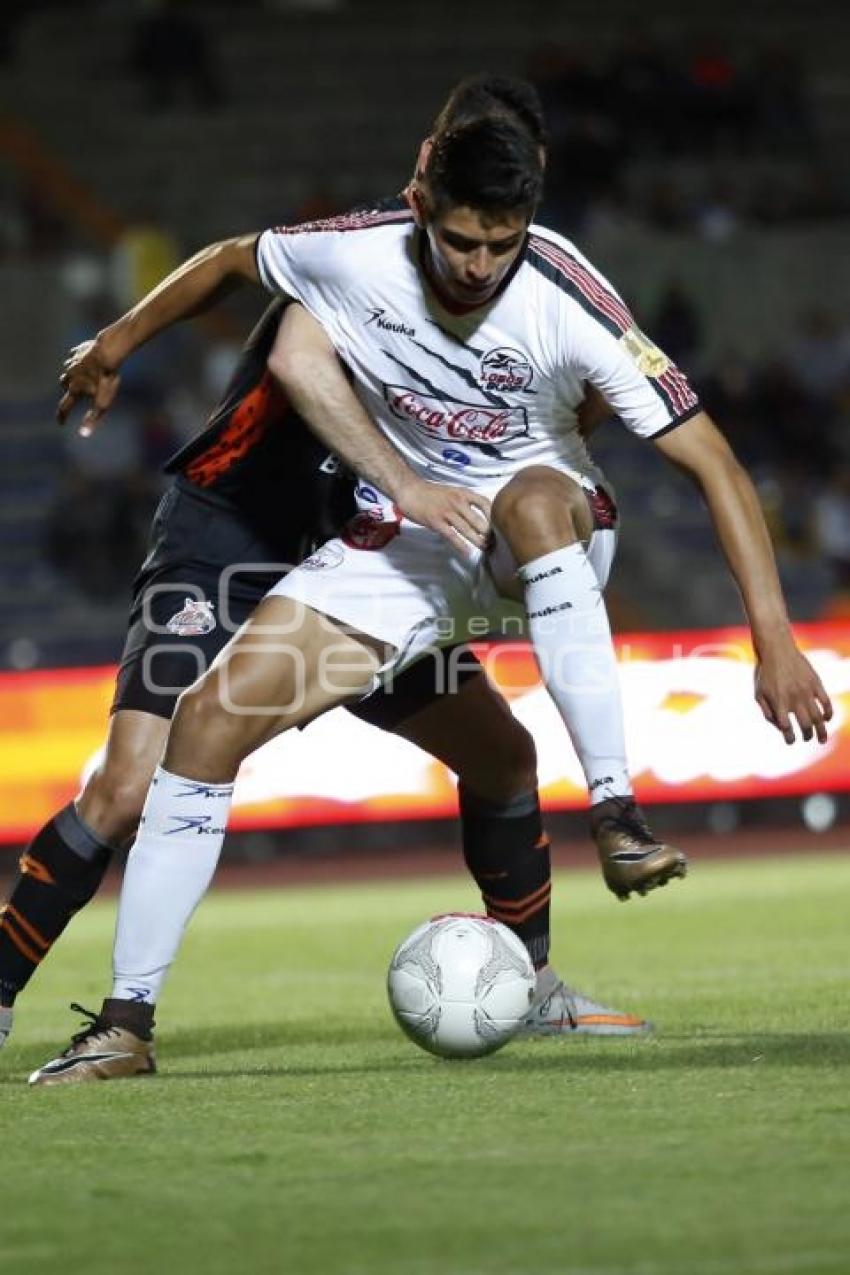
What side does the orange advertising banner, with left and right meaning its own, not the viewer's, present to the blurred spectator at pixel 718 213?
back

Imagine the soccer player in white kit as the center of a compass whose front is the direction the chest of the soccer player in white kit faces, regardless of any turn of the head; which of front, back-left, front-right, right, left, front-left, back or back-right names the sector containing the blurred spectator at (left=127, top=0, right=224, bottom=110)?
back

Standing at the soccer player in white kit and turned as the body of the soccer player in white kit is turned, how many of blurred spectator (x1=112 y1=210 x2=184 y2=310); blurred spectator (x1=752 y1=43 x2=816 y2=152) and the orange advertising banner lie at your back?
3

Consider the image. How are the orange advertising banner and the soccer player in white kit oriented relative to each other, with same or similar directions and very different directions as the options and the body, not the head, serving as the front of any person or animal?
same or similar directions

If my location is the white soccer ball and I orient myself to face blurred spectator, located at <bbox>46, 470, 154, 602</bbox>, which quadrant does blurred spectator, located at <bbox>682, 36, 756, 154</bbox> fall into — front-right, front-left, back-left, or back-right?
front-right

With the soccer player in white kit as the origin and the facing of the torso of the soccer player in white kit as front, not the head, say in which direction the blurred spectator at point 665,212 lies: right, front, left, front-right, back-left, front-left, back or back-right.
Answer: back

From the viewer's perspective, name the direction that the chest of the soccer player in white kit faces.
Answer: toward the camera

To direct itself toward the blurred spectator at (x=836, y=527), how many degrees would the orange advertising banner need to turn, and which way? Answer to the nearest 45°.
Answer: approximately 135° to its left

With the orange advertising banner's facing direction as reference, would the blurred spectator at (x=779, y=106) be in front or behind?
behind

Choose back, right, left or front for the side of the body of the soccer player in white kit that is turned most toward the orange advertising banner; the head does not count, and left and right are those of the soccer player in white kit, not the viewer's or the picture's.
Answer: back

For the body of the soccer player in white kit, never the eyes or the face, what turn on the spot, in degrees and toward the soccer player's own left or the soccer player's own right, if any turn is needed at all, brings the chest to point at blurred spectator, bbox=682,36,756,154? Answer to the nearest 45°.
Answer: approximately 180°

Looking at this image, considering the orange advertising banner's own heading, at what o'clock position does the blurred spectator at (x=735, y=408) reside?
The blurred spectator is roughly at 7 o'clock from the orange advertising banner.

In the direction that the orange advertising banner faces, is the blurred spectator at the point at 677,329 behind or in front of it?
behind

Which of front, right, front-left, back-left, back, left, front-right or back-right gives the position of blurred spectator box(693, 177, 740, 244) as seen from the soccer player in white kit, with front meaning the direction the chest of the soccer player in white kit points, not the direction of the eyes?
back

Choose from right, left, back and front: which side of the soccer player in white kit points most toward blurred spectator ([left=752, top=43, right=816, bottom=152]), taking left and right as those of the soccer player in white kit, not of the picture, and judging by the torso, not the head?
back
